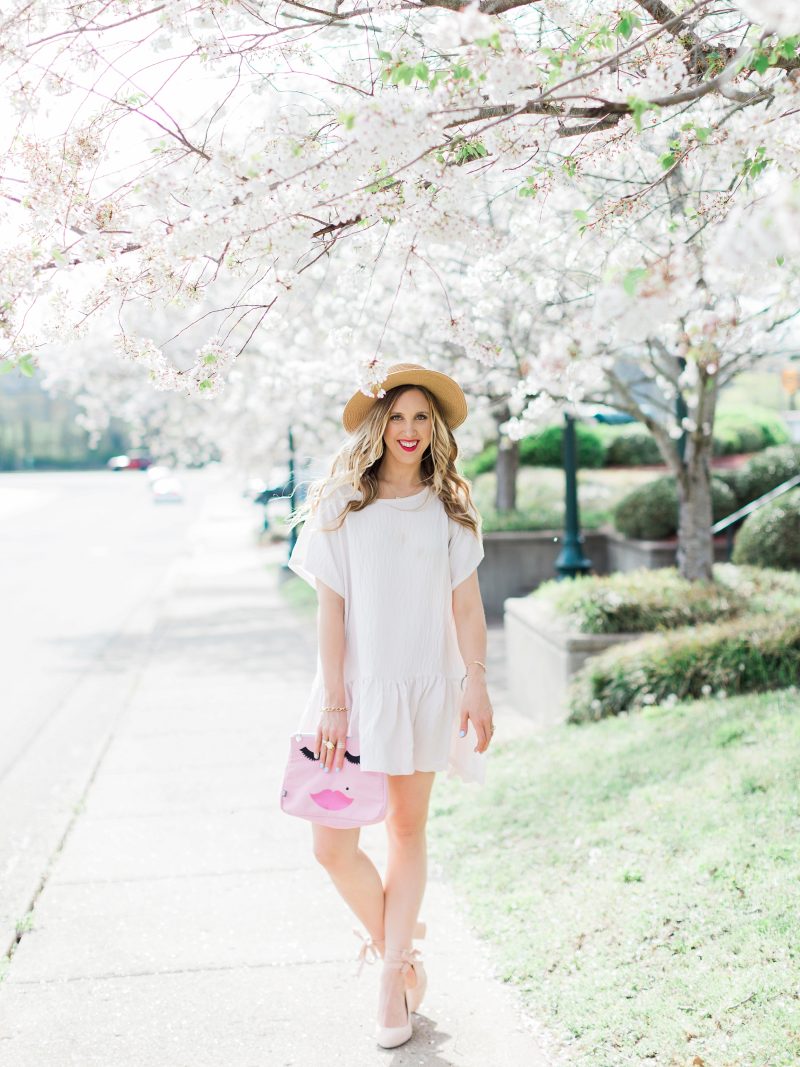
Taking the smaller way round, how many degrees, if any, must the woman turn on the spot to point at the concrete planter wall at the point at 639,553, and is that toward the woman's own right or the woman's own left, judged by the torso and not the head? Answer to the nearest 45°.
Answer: approximately 180°

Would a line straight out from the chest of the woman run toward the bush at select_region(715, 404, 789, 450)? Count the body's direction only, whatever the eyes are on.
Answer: no

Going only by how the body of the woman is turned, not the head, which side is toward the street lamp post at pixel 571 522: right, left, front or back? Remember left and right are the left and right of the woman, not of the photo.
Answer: back

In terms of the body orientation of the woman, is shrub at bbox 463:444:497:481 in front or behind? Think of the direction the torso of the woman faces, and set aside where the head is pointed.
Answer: behind

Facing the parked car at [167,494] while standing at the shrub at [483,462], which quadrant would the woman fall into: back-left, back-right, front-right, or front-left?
back-left

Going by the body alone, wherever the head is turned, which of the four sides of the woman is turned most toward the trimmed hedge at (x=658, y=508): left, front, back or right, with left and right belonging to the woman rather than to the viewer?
back

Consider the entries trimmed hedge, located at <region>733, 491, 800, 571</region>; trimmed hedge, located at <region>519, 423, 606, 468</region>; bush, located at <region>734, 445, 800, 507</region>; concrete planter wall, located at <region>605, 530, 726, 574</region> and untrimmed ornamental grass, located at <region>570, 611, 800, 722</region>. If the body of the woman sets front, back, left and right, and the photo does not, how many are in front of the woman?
0

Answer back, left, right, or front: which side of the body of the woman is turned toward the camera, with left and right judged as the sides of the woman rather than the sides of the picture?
front

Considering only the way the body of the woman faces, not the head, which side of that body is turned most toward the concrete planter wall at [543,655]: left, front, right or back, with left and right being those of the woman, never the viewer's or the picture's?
back

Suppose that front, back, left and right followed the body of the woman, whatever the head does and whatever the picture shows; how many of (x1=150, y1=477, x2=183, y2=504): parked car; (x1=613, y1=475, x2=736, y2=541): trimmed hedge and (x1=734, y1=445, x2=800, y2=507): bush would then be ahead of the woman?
0

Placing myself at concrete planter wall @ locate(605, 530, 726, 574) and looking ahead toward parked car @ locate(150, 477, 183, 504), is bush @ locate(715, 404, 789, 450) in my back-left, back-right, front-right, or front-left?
front-right

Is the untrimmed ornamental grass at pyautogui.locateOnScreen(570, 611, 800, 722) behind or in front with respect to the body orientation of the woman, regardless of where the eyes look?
behind

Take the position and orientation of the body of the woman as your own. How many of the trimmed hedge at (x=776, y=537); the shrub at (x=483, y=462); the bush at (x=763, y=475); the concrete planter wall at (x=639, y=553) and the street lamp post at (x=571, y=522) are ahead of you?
0

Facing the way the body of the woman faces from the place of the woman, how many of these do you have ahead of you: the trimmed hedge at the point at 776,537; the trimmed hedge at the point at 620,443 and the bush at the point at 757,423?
0

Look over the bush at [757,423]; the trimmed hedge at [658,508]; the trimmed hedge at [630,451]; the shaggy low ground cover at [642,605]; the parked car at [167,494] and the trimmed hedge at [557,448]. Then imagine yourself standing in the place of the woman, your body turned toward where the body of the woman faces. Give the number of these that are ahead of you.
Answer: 0

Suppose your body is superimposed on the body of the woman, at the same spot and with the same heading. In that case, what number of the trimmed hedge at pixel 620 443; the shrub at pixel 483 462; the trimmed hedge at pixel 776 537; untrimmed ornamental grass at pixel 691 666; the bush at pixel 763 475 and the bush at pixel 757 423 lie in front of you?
0

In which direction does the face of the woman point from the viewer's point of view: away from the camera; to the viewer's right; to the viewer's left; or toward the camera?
toward the camera
